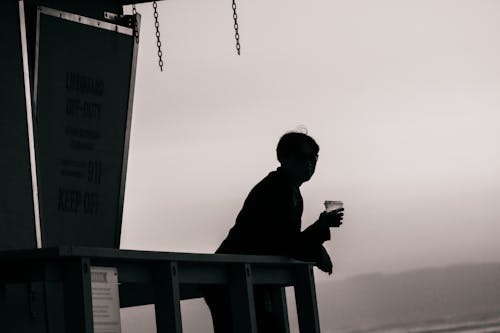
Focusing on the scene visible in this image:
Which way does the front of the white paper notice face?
toward the camera

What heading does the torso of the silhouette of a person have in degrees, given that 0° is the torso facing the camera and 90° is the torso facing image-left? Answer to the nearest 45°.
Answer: approximately 315°

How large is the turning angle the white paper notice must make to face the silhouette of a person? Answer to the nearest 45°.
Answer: approximately 135° to its left

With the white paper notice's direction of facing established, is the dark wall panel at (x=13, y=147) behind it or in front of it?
behind

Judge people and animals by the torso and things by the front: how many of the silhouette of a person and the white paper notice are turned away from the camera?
0

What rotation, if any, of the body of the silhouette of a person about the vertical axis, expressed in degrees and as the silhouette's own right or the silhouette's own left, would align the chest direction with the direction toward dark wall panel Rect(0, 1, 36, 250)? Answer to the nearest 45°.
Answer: approximately 135° to the silhouette's own right
